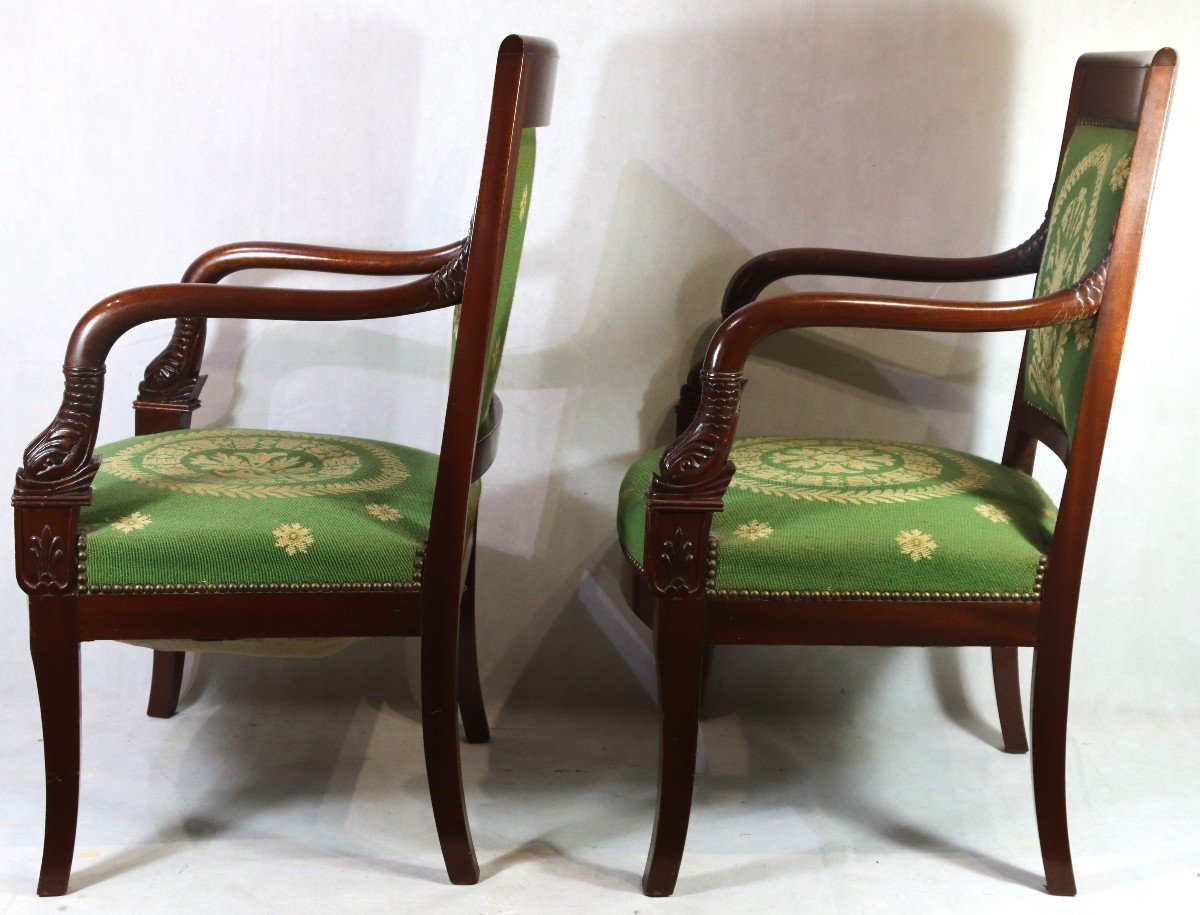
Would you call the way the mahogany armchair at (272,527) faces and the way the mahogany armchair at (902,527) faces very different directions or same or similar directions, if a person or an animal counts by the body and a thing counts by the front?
same or similar directions

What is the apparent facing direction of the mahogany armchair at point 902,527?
to the viewer's left

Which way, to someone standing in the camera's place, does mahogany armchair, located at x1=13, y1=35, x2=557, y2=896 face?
facing to the left of the viewer

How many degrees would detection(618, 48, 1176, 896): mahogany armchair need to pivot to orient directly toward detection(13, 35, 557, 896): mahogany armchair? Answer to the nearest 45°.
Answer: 0° — it already faces it

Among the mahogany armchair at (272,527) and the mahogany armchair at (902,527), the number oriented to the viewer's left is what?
2

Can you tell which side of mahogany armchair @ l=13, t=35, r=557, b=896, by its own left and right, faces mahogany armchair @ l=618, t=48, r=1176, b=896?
back
